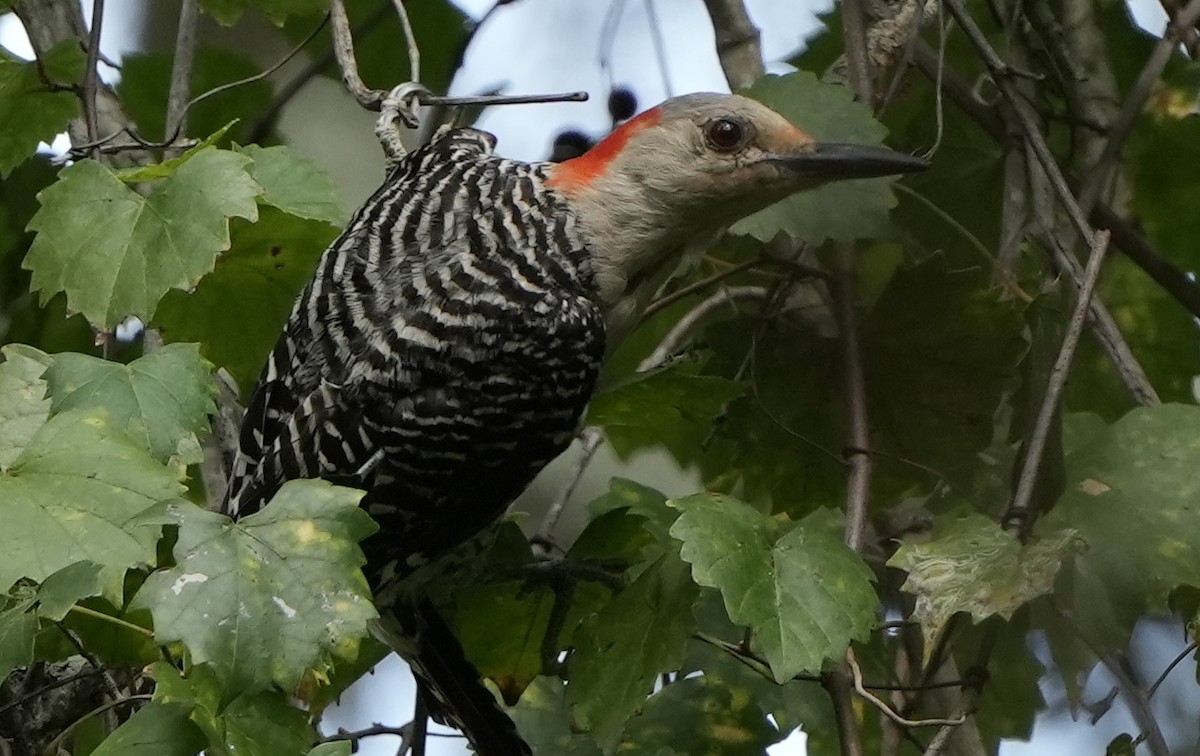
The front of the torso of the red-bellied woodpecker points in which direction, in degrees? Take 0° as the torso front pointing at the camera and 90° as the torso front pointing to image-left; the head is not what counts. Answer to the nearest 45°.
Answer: approximately 270°

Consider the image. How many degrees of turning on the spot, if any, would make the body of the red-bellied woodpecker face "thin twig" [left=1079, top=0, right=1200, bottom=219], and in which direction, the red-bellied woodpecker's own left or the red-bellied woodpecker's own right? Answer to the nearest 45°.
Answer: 0° — it already faces it

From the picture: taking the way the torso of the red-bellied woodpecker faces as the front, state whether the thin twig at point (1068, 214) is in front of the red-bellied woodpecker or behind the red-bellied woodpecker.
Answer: in front
